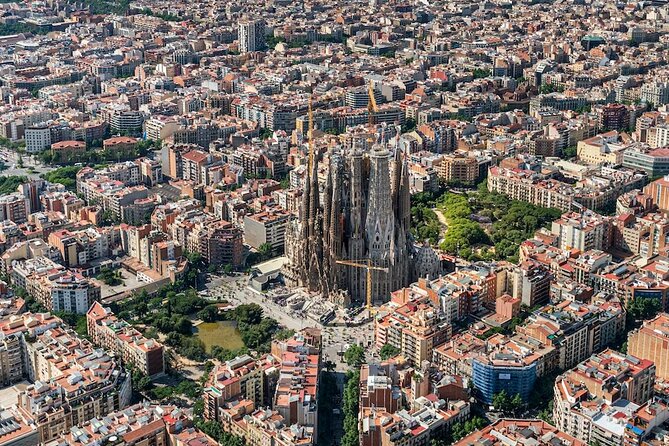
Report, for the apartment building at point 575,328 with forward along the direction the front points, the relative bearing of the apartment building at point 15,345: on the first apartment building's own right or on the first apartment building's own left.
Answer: on the first apartment building's own right

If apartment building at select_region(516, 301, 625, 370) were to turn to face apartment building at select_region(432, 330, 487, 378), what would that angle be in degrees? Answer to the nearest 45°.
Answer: approximately 90° to its right

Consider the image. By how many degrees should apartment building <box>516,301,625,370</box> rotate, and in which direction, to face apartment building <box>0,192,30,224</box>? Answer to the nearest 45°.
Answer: approximately 135° to its right

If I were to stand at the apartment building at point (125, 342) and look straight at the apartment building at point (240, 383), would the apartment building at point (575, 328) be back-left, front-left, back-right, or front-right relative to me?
front-left

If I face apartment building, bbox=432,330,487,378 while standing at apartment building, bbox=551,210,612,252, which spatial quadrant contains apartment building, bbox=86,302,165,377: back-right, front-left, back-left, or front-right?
front-right

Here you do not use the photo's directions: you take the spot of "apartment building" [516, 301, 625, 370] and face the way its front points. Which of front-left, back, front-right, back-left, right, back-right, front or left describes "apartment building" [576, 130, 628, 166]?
back-left

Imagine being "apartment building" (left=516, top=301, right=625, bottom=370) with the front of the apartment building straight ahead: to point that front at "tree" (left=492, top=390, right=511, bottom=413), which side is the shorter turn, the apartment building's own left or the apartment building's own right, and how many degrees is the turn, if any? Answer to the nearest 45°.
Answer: approximately 90° to the apartment building's own right

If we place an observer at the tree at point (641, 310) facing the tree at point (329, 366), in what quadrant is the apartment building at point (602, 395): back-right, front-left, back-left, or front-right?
front-left

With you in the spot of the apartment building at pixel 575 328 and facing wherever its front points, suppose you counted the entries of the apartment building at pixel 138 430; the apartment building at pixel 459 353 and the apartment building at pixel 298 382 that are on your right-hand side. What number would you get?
3

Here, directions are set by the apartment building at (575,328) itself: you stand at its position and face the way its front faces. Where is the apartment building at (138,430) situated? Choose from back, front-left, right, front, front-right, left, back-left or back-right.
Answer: right

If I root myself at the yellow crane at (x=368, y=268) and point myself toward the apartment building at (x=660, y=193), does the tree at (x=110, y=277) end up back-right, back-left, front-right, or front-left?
back-left

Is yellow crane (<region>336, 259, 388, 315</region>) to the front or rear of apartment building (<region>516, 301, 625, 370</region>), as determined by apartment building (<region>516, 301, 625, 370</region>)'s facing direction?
to the rear

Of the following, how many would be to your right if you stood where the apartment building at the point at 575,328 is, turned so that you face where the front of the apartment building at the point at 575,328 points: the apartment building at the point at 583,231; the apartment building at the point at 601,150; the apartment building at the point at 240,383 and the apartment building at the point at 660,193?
1

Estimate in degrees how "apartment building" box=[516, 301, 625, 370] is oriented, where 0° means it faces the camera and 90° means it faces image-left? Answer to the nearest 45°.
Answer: approximately 315°

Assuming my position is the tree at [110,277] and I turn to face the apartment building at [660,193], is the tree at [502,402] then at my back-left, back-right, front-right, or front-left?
front-right

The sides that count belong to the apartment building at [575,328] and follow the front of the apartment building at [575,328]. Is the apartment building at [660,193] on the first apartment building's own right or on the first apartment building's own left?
on the first apartment building's own left

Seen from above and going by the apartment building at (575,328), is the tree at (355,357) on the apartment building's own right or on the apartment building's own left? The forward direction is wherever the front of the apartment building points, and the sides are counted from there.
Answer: on the apartment building's own right

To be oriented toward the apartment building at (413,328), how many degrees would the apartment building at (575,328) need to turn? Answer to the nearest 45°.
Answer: approximately 135° to its right

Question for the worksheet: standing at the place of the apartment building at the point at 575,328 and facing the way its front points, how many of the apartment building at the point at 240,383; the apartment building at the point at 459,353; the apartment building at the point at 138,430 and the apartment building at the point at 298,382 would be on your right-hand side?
4

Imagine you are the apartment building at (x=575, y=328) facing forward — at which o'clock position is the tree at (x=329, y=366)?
The tree is roughly at 4 o'clock from the apartment building.

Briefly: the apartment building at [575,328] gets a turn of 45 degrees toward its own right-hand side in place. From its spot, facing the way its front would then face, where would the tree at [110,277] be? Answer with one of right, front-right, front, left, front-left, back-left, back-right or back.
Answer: right
